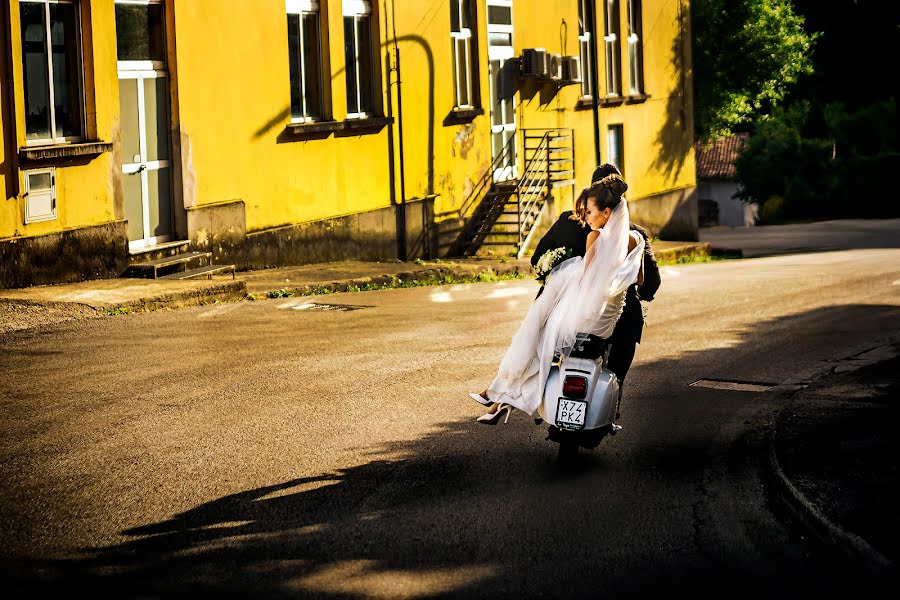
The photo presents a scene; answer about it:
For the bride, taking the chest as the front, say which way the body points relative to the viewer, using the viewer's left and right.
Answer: facing to the left of the viewer

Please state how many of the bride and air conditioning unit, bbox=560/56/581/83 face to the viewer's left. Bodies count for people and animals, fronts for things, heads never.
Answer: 1

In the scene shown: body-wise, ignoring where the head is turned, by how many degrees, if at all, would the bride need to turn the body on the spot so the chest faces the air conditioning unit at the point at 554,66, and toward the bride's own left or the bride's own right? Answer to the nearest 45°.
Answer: approximately 90° to the bride's own right

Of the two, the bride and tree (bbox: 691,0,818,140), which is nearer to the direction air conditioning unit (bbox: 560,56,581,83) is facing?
the bride

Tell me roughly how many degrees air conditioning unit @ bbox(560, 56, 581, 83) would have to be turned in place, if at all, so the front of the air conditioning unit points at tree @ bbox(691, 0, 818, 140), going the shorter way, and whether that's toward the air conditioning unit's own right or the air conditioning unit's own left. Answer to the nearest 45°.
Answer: approximately 135° to the air conditioning unit's own left
